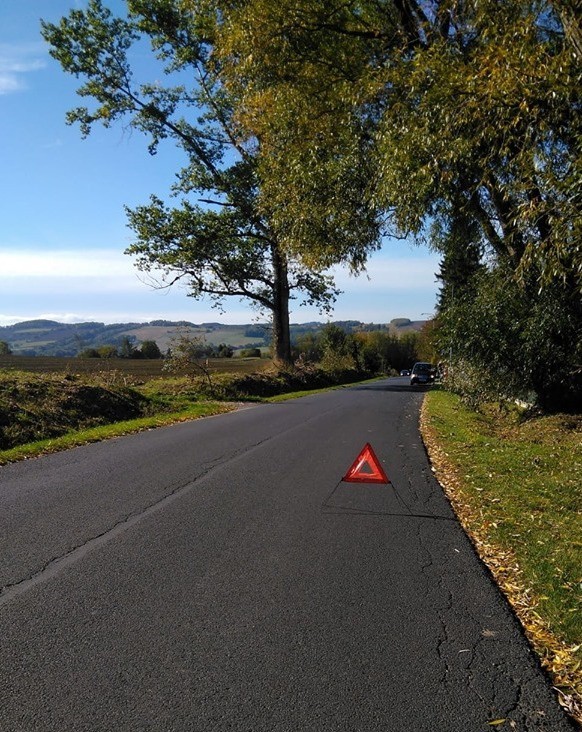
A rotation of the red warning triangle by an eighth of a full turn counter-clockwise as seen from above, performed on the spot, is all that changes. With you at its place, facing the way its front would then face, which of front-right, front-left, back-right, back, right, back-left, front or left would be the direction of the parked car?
back-left

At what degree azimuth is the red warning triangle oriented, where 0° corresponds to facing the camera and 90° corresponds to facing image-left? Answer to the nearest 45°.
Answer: approximately 0°
